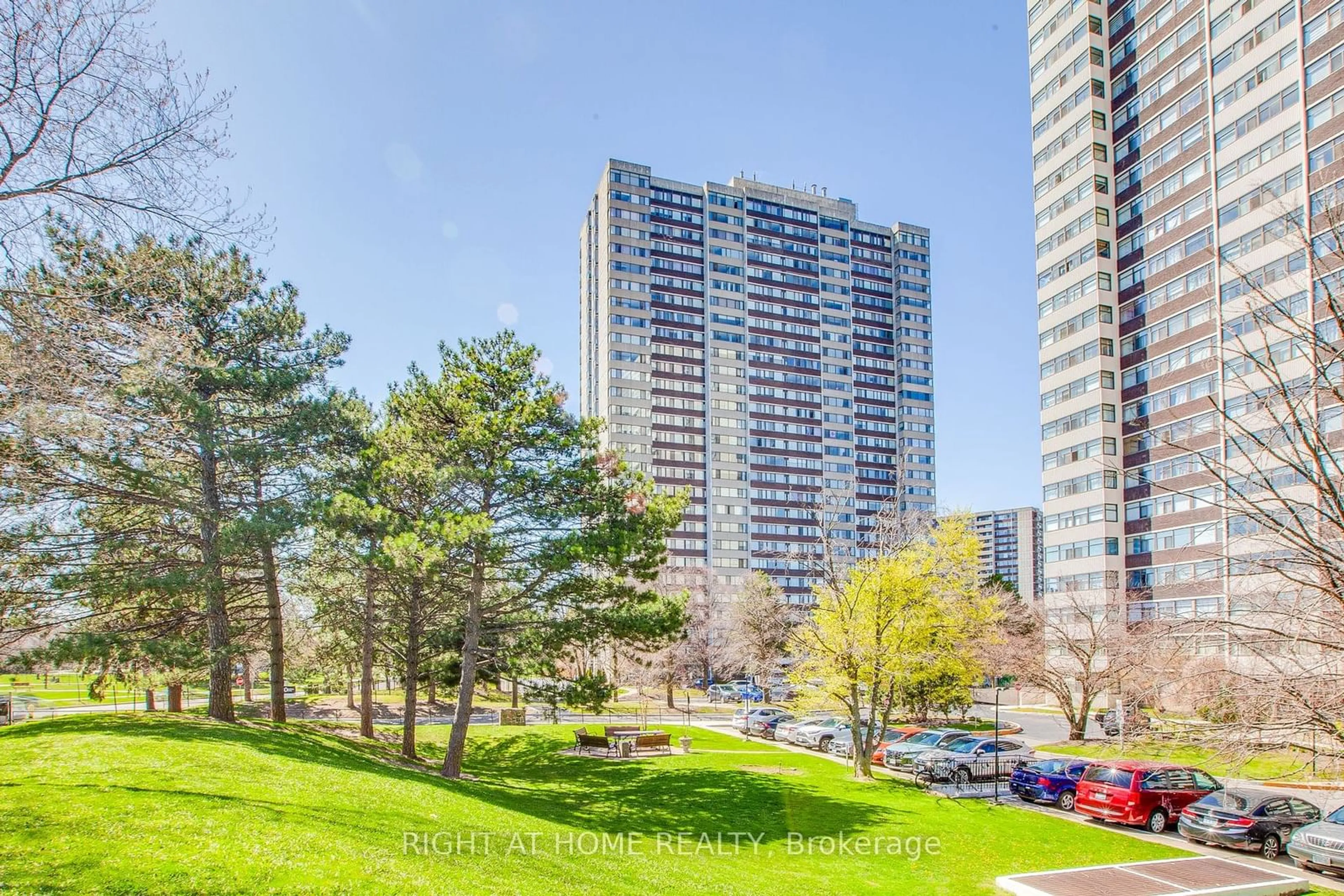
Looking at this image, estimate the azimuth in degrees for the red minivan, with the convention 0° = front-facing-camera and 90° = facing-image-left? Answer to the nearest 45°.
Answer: approximately 225°

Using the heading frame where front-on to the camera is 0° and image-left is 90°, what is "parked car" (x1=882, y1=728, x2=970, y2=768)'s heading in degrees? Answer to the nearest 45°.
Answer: approximately 45°

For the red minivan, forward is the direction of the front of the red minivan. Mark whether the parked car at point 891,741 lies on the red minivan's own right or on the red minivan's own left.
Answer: on the red minivan's own left

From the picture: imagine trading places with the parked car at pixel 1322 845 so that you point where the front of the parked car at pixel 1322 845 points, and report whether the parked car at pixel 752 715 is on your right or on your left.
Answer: on your right

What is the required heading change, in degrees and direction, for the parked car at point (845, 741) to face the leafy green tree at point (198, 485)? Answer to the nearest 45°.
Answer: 0° — it already faces it

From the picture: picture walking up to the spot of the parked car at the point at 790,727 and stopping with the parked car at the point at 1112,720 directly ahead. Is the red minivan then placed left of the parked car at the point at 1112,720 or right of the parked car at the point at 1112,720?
right
